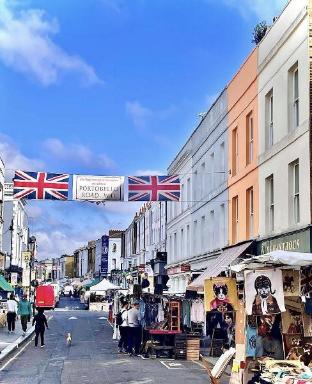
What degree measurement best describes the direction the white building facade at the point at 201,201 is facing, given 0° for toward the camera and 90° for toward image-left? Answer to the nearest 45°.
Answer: approximately 90°

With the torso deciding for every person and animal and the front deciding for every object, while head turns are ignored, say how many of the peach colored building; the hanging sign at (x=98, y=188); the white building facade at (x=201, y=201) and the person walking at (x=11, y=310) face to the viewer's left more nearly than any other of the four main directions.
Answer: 2

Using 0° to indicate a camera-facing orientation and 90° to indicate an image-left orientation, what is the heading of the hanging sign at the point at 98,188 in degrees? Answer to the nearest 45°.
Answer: approximately 0°

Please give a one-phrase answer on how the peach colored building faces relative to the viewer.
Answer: facing to the left of the viewer

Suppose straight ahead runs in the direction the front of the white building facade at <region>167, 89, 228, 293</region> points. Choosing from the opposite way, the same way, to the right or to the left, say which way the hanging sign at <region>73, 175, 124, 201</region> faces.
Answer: to the left

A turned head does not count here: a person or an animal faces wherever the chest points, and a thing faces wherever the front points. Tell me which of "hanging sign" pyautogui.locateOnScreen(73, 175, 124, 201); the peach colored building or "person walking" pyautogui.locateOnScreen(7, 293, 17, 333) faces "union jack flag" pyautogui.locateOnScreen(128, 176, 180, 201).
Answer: the peach colored building
